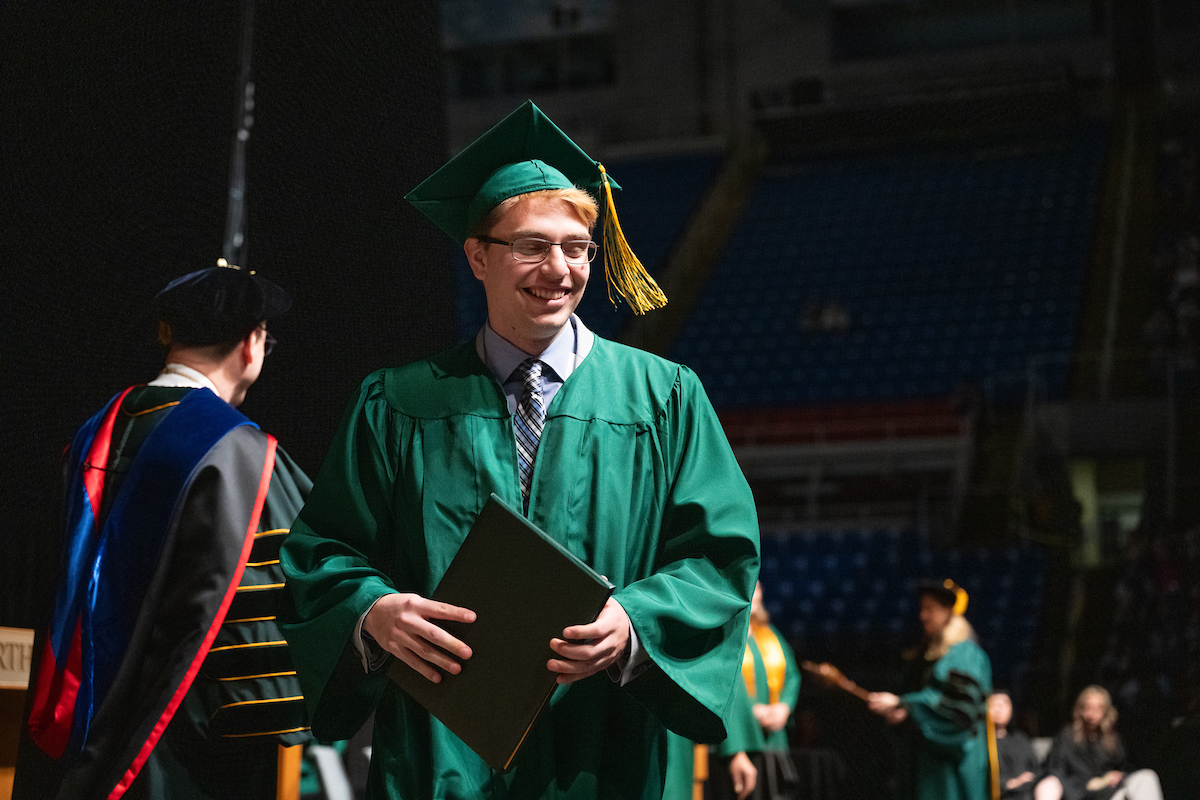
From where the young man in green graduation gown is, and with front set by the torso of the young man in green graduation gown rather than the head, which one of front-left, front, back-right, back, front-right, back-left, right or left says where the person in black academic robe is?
back-right

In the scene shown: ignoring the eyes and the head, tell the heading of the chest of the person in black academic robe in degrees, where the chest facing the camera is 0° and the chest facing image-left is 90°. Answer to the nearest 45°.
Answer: approximately 225°

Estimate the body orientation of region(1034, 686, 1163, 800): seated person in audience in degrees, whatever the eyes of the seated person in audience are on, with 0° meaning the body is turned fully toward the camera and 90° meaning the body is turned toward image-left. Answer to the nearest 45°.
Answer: approximately 0°

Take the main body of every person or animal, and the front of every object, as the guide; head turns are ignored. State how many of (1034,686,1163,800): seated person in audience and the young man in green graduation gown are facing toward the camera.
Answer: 2

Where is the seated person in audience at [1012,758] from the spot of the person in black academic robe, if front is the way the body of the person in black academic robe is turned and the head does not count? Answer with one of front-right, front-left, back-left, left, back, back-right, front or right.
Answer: front

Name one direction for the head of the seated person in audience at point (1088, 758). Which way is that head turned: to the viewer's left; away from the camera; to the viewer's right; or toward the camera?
toward the camera

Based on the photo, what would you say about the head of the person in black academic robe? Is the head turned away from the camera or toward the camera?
away from the camera

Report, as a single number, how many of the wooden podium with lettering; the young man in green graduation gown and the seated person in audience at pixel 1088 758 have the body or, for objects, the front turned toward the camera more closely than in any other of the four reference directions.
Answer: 3

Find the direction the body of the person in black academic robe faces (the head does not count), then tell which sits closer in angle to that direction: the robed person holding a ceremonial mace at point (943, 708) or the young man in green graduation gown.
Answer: the robed person holding a ceremonial mace

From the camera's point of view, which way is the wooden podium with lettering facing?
toward the camera

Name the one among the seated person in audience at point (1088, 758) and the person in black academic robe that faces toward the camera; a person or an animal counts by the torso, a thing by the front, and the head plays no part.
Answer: the seated person in audience

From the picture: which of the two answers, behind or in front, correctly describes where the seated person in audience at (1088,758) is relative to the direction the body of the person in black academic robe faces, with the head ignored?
in front

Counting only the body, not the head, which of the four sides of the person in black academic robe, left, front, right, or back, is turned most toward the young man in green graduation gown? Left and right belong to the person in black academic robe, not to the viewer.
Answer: right
